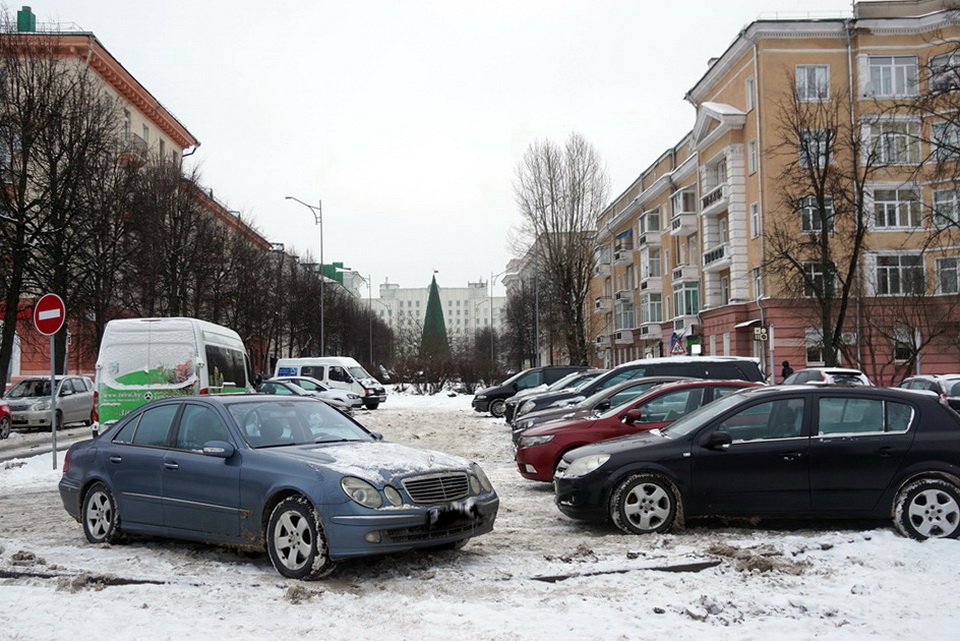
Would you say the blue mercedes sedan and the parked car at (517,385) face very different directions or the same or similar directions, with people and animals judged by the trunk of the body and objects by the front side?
very different directions

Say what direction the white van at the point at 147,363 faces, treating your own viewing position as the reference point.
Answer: facing away from the viewer and to the right of the viewer

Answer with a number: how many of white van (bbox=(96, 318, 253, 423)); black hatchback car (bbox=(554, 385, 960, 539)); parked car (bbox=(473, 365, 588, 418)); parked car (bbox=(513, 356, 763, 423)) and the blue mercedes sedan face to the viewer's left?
3

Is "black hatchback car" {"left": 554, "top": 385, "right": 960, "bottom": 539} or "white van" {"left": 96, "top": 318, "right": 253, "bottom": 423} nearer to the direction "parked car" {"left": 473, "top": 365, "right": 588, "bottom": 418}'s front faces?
the white van

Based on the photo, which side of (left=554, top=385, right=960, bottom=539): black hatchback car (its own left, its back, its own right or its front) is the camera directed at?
left

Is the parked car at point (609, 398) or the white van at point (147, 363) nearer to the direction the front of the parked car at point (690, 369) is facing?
the white van

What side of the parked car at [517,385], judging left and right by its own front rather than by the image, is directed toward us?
left

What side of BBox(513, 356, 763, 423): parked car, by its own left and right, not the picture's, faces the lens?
left

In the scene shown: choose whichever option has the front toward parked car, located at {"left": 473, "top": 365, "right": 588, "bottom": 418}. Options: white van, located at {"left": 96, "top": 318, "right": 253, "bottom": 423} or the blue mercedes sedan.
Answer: the white van
